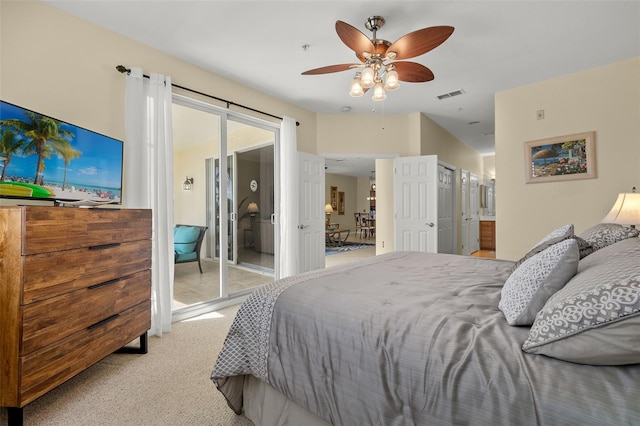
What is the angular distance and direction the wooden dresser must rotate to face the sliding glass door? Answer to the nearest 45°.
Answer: approximately 90° to its left

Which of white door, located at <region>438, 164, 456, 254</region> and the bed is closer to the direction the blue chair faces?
the bed

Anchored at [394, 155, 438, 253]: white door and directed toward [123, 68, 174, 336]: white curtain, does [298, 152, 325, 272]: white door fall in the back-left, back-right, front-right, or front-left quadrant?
front-right

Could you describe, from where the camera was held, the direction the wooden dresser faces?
facing the viewer and to the right of the viewer

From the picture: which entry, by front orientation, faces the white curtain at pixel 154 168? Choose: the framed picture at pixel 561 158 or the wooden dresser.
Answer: the framed picture

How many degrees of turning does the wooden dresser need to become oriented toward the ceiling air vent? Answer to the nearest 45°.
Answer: approximately 45° to its left

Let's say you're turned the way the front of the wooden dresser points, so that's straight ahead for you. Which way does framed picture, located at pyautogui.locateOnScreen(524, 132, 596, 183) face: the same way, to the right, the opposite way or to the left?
the opposite way

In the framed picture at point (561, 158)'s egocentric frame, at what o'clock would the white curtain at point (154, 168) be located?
The white curtain is roughly at 12 o'clock from the framed picture.

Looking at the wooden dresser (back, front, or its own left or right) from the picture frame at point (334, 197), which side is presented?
left

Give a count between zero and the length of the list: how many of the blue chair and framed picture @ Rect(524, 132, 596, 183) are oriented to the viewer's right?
0

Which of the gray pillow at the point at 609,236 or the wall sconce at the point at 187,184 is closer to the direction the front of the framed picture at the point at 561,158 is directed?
the wall sconce

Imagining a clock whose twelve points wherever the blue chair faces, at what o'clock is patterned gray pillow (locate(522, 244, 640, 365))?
The patterned gray pillow is roughly at 10 o'clock from the blue chair.

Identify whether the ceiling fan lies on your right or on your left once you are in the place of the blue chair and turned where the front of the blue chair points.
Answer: on your left

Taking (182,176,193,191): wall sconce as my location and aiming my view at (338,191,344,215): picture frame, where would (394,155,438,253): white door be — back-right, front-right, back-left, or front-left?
front-right

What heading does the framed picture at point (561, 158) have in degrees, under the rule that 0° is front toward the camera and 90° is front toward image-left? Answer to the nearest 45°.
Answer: approximately 45°

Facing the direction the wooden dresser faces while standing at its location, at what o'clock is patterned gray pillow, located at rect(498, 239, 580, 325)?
The patterned gray pillow is roughly at 12 o'clock from the wooden dresser.
